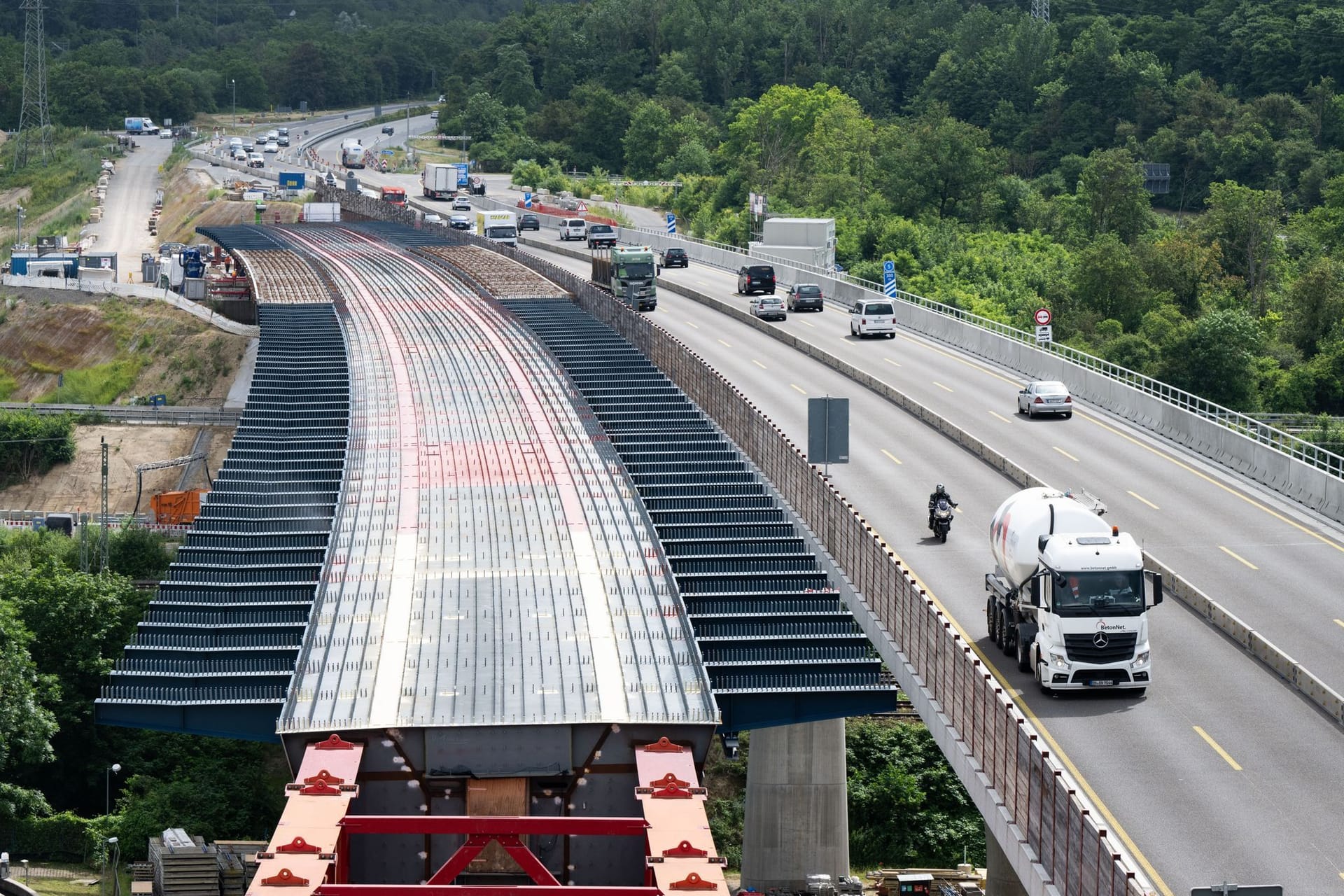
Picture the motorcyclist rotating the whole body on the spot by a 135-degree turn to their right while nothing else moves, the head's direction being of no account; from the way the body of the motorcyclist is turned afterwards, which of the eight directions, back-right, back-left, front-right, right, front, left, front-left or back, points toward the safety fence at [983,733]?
back-left

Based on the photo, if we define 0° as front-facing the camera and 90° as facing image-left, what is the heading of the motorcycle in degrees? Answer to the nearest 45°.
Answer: approximately 0°

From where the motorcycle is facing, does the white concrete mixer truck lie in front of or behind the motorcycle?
in front

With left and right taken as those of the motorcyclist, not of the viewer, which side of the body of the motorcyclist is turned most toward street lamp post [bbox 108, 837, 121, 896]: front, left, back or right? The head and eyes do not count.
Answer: right

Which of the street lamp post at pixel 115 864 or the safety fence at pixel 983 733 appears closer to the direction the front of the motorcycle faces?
the safety fence

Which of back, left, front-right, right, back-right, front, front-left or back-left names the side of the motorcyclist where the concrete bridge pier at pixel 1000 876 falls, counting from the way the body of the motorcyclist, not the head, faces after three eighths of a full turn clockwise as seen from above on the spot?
back-left

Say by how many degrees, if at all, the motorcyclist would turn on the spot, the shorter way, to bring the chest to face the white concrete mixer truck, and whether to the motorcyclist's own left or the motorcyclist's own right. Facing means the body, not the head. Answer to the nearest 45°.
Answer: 0° — they already face it

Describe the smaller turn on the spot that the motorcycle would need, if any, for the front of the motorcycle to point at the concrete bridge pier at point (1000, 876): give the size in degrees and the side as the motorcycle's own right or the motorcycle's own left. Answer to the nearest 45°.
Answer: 0° — it already faces it

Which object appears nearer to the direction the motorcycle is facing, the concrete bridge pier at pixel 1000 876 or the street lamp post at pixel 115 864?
the concrete bridge pier
